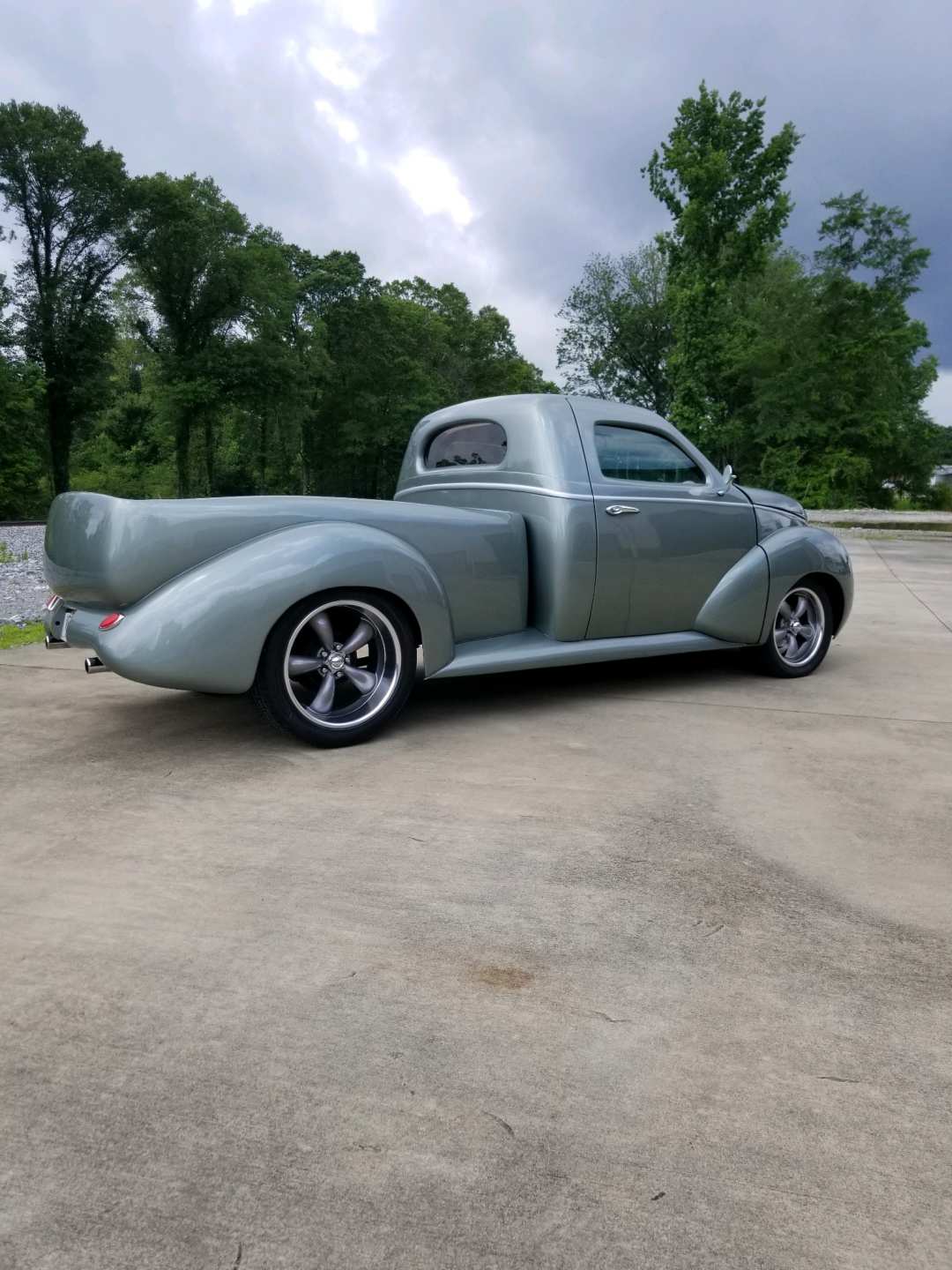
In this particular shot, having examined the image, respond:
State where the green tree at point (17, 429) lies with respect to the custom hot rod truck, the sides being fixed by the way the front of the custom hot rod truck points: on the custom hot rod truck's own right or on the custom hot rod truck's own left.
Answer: on the custom hot rod truck's own left

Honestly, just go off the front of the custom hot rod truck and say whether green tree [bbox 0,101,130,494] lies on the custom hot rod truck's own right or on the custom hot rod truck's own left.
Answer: on the custom hot rod truck's own left

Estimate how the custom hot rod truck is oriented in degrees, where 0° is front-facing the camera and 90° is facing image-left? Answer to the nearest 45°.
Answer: approximately 225°

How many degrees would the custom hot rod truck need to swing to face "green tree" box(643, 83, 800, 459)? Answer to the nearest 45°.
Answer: approximately 45° to its left

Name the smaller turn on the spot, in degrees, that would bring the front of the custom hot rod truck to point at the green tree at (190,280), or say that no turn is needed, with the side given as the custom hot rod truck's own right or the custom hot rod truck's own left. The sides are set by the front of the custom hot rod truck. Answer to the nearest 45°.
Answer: approximately 45° to the custom hot rod truck's own left
